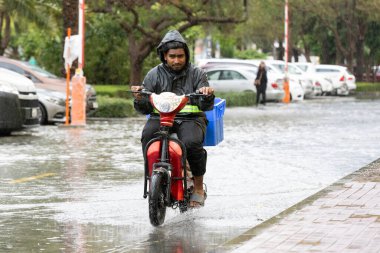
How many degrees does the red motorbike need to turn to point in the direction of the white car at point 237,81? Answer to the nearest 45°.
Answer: approximately 180°

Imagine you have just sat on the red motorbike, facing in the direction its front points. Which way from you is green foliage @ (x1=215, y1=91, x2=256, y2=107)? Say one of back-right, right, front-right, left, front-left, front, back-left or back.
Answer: back

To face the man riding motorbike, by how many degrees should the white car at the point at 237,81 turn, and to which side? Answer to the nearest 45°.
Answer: approximately 135° to its left

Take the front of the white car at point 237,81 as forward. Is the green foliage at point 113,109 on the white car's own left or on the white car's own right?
on the white car's own left

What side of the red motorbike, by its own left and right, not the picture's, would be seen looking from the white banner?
back

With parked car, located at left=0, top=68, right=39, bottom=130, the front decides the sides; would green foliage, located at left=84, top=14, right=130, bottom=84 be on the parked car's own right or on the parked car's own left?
on the parked car's own left

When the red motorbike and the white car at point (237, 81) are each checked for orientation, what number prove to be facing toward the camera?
1

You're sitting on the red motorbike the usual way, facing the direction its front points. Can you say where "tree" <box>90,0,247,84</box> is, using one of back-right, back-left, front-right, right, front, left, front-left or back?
back

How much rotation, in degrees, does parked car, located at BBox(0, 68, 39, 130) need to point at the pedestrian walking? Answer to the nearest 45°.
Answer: approximately 90° to its left

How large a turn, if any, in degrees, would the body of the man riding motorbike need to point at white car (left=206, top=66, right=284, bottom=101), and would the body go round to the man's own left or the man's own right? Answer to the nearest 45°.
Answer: approximately 180°
